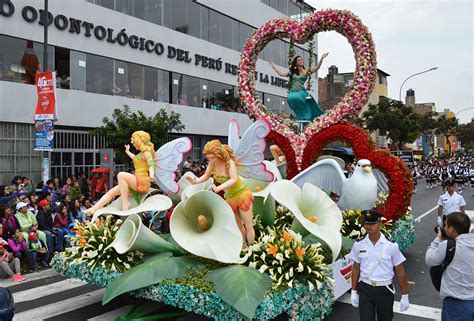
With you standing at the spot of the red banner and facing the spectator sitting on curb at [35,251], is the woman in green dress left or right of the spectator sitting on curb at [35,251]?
left

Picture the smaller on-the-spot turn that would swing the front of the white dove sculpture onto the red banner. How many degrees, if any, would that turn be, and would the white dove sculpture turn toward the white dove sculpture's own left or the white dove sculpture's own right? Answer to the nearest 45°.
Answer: approximately 135° to the white dove sculpture's own right

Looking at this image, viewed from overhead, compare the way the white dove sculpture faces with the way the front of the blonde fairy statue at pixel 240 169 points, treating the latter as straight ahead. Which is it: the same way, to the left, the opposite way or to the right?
to the left

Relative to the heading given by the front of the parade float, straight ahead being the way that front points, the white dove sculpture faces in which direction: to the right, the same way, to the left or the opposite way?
to the left

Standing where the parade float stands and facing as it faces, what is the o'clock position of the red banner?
The red banner is roughly at 3 o'clock from the parade float.

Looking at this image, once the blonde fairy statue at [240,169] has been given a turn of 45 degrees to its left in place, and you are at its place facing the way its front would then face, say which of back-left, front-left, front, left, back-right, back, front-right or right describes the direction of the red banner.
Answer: back-right

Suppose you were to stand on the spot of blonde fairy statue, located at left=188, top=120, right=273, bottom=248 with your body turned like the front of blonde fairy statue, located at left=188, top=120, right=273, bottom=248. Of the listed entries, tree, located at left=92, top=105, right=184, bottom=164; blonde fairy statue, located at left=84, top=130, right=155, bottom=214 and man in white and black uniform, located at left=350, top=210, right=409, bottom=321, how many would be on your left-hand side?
1

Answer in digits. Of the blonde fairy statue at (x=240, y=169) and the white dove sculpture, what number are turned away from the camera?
0

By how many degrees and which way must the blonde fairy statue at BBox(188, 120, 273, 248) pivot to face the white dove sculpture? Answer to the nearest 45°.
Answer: approximately 180°

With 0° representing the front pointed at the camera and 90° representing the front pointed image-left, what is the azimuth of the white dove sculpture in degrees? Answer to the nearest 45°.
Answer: approximately 315°

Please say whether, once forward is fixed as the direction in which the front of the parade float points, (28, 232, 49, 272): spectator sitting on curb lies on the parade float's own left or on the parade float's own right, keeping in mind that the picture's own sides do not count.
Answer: on the parade float's own right
